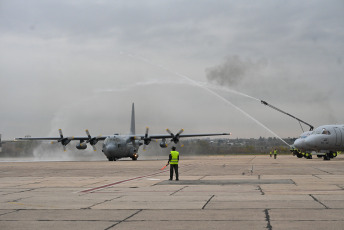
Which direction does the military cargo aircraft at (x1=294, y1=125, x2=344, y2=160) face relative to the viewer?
to the viewer's left
